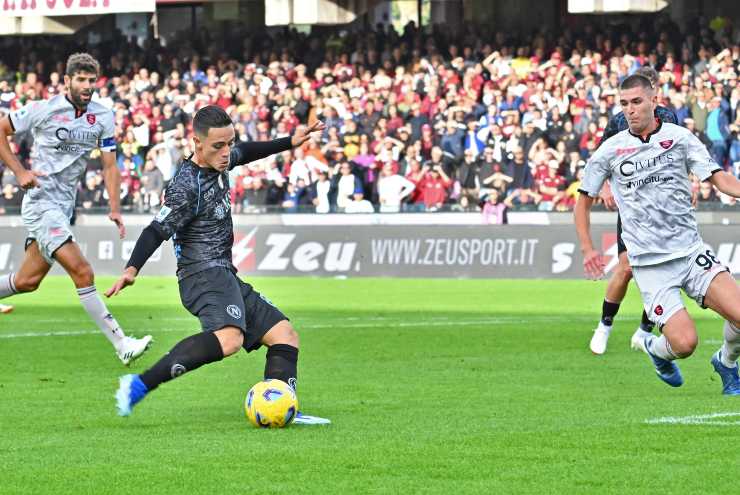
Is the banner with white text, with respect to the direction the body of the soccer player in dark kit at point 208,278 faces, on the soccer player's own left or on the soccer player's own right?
on the soccer player's own left

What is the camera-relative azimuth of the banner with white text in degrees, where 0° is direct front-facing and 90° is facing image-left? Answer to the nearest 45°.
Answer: approximately 0°

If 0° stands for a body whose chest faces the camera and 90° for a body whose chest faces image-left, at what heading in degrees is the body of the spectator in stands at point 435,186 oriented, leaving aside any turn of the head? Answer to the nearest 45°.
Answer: approximately 0°

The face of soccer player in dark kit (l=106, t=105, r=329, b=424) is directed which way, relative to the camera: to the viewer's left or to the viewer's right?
to the viewer's right

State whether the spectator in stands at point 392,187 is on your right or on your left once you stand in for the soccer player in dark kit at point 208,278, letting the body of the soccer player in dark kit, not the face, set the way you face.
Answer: on your left

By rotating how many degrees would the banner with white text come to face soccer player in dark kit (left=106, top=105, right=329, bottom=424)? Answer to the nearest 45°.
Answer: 0° — it already faces them

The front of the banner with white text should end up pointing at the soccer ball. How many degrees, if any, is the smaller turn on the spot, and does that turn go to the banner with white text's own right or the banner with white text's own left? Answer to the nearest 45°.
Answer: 0° — it already faces it

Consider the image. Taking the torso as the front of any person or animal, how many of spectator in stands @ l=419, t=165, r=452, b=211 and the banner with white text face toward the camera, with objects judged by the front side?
2

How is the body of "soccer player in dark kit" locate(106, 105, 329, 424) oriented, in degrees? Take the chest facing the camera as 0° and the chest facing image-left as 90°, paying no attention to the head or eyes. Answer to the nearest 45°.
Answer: approximately 315°

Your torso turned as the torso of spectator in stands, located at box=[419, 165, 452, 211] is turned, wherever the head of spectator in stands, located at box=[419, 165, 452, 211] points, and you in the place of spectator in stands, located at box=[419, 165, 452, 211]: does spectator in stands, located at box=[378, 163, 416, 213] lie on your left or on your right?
on your right
